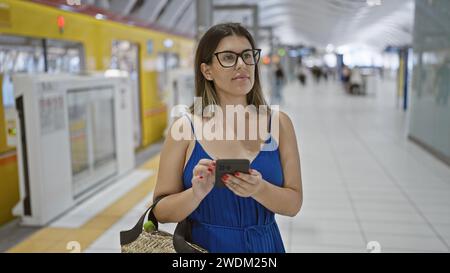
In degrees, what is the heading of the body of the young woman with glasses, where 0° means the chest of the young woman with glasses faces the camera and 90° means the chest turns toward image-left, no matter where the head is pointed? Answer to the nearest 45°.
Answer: approximately 0°

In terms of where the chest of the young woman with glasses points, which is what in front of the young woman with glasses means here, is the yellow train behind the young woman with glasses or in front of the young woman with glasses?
behind

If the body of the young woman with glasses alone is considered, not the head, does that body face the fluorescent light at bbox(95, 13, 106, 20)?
no

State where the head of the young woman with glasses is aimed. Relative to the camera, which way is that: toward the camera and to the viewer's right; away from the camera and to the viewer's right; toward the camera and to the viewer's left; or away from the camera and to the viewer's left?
toward the camera and to the viewer's right
